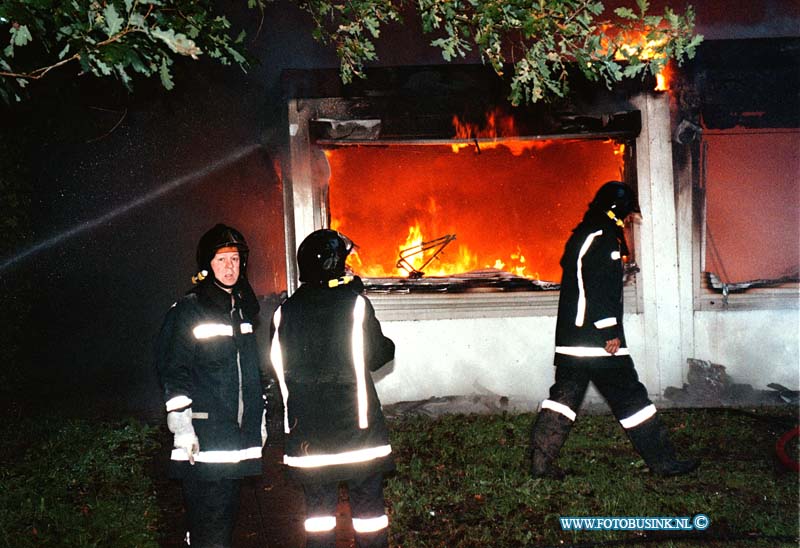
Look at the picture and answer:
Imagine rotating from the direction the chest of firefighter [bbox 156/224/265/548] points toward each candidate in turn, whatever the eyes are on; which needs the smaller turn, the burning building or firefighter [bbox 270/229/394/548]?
the firefighter

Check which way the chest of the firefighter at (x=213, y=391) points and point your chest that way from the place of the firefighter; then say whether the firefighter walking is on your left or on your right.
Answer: on your left

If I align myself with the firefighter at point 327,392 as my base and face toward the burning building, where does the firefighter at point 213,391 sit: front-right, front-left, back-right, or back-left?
back-left

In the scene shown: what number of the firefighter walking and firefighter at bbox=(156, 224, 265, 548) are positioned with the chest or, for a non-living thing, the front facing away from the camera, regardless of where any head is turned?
0

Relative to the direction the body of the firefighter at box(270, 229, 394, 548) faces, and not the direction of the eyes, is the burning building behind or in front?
in front

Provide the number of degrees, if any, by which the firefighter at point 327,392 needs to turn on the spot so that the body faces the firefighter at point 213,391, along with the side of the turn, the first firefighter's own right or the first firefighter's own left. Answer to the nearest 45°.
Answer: approximately 135° to the first firefighter's own left

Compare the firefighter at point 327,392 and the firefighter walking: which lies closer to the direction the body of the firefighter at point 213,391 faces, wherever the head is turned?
the firefighter

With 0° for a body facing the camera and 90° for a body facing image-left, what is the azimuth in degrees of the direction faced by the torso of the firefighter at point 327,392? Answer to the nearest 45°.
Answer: approximately 225°
